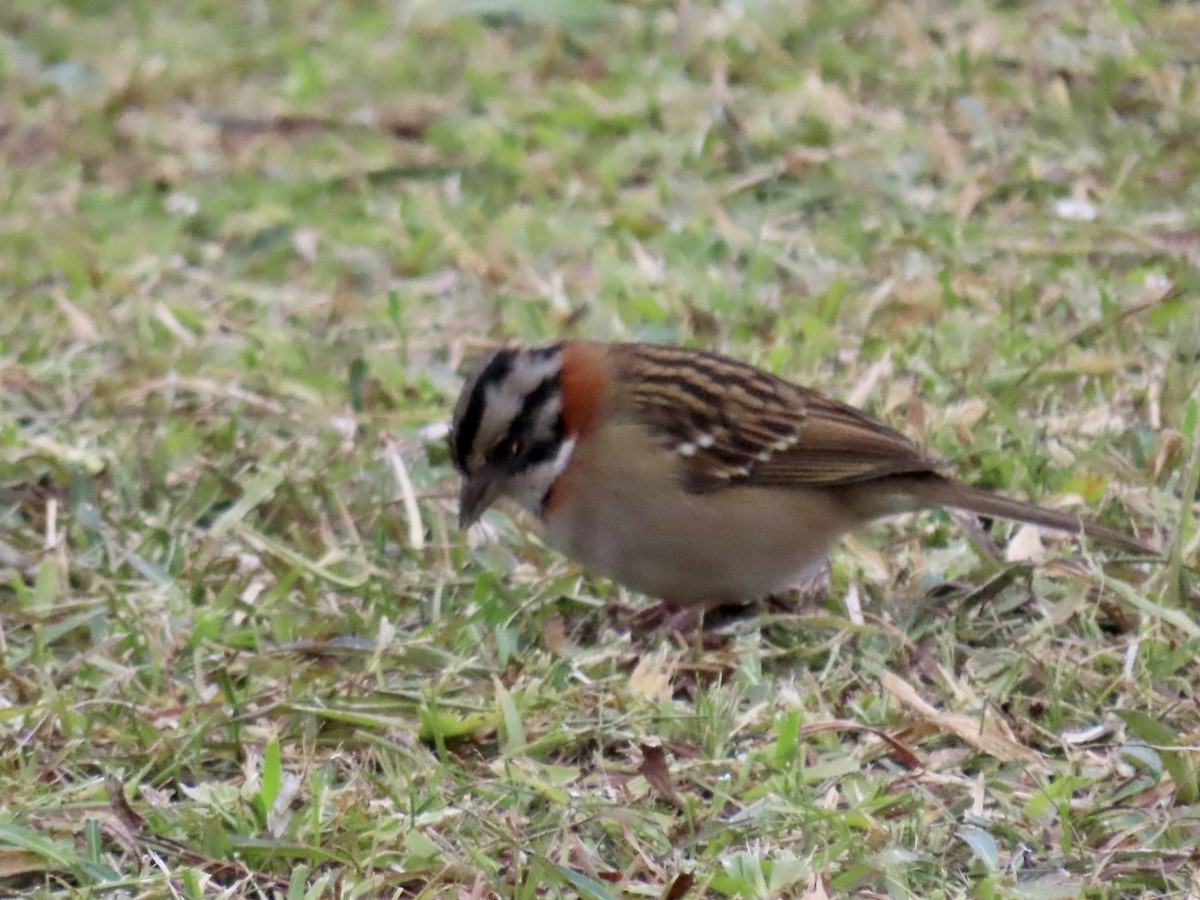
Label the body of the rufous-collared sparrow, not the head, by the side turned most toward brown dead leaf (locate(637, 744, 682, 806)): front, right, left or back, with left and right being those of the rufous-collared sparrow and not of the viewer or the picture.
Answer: left

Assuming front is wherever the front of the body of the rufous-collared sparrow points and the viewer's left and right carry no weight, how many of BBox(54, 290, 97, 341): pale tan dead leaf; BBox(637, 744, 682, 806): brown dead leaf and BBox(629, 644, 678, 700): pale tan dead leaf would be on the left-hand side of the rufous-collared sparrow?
2

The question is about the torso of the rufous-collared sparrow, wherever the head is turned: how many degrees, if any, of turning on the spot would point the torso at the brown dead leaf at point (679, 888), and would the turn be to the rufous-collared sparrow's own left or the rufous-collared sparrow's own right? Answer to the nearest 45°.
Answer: approximately 90° to the rufous-collared sparrow's own left

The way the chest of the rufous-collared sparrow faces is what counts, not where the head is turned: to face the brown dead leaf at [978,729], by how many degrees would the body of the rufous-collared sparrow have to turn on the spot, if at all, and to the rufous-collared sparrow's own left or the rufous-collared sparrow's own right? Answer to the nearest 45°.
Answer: approximately 135° to the rufous-collared sparrow's own left

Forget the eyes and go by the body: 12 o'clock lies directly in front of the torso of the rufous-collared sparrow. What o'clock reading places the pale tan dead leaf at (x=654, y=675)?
The pale tan dead leaf is roughly at 9 o'clock from the rufous-collared sparrow.

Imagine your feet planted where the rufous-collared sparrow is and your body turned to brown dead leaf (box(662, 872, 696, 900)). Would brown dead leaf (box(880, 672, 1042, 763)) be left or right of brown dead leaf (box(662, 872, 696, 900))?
left

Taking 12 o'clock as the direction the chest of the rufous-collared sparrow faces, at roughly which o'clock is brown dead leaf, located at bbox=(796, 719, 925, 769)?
The brown dead leaf is roughly at 8 o'clock from the rufous-collared sparrow.

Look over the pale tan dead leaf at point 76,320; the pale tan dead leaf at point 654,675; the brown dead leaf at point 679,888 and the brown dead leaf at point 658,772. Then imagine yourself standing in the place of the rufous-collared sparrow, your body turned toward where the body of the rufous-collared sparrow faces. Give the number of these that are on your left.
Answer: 3

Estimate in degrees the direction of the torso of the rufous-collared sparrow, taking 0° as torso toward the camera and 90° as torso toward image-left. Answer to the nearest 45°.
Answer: approximately 90°
